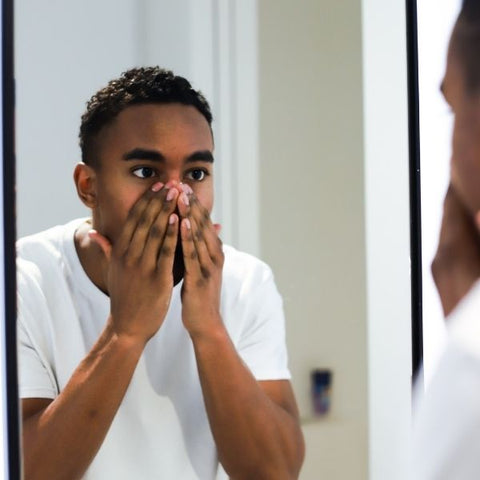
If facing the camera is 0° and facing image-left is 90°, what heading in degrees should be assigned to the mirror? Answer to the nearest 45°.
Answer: approximately 0°
